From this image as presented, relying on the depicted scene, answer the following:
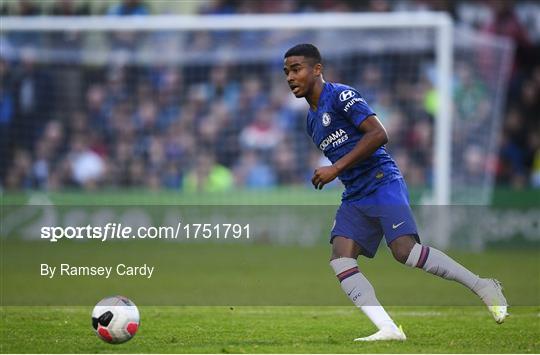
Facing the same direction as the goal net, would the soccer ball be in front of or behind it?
in front

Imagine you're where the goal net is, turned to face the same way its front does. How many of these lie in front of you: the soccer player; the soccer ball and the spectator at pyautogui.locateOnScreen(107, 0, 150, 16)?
2

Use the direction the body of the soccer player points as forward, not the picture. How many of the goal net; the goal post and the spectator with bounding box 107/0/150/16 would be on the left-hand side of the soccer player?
0

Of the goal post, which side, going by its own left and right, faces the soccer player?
front

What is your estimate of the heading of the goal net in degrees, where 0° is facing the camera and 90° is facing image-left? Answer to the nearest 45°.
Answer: approximately 0°

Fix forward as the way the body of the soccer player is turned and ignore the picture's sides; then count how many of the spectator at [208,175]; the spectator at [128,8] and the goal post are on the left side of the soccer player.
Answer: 0

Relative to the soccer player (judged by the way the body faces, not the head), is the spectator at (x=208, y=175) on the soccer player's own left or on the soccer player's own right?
on the soccer player's own right

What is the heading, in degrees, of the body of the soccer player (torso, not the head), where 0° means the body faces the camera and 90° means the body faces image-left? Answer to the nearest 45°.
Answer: approximately 45°

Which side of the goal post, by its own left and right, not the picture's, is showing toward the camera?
front

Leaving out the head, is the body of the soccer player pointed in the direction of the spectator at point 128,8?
no

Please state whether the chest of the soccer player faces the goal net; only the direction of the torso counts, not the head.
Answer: no
